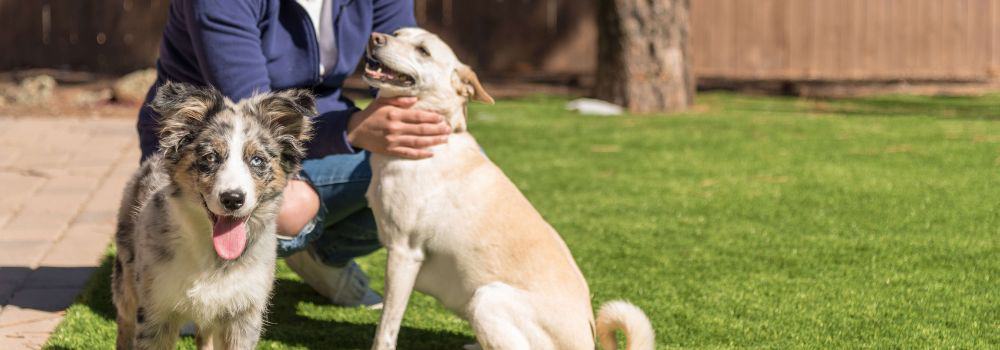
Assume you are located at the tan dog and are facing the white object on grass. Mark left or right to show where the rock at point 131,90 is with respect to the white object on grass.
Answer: left

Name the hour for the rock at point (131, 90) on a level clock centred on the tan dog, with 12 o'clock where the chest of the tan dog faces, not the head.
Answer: The rock is roughly at 2 o'clock from the tan dog.

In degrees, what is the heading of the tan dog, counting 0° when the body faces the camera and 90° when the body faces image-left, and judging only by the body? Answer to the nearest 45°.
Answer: approximately 90°

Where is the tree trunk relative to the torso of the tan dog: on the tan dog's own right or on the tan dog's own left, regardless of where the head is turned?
on the tan dog's own right

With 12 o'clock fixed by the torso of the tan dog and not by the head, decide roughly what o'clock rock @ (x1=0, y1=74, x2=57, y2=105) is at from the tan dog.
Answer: The rock is roughly at 2 o'clock from the tan dog.

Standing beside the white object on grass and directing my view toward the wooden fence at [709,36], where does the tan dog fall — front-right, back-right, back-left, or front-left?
back-right

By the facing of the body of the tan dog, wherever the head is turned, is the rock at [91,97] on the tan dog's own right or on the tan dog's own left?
on the tan dog's own right

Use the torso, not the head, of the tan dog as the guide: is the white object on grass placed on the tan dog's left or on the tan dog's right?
on the tan dog's right

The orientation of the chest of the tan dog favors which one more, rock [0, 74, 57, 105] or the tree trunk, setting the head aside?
the rock
